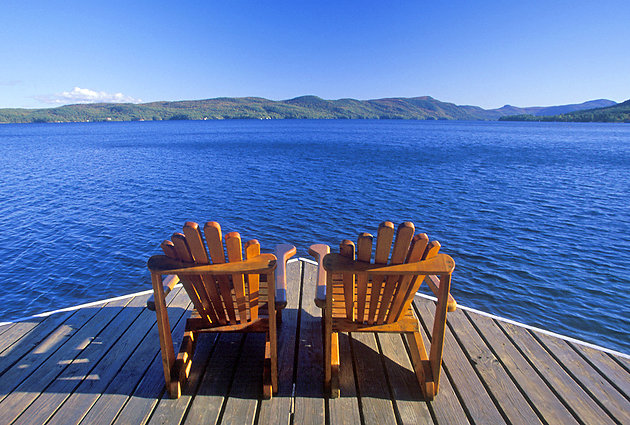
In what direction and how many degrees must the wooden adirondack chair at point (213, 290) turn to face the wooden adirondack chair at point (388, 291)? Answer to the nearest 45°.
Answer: approximately 90° to its right

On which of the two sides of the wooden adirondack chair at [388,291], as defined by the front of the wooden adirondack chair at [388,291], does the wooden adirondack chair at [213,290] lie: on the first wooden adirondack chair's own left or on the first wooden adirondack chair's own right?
on the first wooden adirondack chair's own left

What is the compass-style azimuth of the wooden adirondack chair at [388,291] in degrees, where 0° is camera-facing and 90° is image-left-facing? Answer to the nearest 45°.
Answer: approximately 180°

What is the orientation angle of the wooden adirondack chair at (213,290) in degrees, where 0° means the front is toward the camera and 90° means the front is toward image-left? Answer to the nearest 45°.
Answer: approximately 180°

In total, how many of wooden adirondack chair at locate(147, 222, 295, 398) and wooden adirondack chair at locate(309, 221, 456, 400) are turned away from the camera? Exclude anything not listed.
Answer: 2
